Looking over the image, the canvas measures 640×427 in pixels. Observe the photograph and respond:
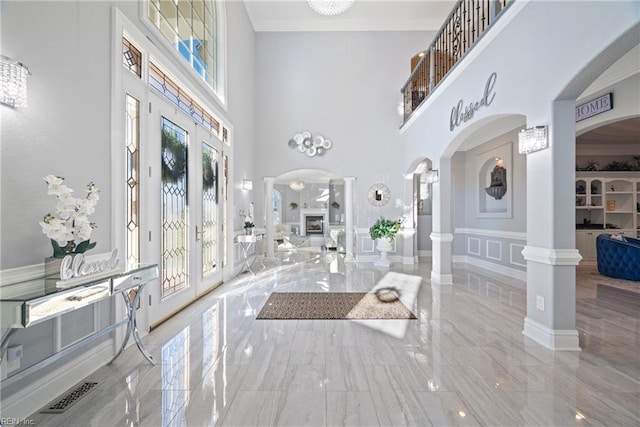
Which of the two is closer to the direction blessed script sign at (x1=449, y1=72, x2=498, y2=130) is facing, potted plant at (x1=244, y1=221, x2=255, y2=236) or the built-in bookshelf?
the potted plant

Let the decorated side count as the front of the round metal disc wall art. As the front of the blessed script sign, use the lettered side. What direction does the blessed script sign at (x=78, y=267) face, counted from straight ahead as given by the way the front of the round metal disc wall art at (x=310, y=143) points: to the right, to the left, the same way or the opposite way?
to the left

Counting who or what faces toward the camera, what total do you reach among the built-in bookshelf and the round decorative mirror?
2

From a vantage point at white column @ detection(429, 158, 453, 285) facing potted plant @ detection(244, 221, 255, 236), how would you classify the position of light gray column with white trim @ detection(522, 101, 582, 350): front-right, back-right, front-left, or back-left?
back-left

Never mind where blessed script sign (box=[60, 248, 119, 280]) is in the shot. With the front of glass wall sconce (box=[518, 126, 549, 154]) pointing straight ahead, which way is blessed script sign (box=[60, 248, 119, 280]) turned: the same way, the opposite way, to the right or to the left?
the opposite way
